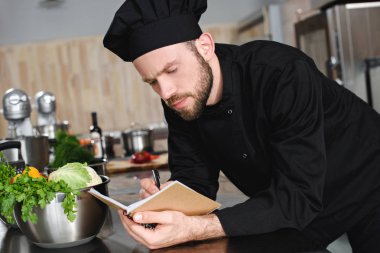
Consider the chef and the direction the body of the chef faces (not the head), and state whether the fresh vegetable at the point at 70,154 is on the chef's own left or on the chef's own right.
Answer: on the chef's own right

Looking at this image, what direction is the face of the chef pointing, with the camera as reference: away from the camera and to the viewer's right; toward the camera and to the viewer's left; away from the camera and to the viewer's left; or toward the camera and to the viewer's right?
toward the camera and to the viewer's left

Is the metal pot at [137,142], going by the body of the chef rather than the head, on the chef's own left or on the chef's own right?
on the chef's own right

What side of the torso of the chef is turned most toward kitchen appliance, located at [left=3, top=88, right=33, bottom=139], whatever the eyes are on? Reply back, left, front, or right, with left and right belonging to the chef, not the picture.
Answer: right

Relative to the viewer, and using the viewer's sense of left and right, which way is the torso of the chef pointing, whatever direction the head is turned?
facing the viewer and to the left of the viewer

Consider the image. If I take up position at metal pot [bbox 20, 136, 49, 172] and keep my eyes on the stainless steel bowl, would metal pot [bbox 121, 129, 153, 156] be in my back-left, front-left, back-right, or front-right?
back-left

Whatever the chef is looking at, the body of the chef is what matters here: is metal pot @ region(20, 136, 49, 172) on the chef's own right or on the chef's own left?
on the chef's own right

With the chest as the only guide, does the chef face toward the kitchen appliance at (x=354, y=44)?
no
